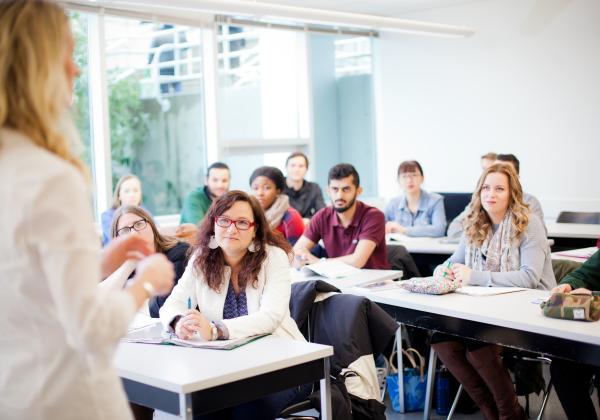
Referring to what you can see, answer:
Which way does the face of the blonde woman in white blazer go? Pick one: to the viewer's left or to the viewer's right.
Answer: to the viewer's right

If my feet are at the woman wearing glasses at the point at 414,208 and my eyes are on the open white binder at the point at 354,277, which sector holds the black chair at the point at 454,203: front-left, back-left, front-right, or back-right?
back-left

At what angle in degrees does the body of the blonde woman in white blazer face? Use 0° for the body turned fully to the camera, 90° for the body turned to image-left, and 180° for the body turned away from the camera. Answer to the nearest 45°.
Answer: approximately 225°

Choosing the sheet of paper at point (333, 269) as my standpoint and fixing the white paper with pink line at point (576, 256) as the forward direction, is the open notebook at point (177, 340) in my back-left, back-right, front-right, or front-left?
back-right

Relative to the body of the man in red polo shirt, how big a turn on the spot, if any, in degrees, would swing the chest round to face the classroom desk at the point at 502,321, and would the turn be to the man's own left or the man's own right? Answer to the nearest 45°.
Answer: approximately 45° to the man's own left

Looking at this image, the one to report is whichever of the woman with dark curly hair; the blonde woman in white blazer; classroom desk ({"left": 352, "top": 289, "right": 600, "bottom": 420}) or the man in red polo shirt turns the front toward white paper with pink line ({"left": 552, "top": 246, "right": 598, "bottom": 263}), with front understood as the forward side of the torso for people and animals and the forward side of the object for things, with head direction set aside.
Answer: the blonde woman in white blazer

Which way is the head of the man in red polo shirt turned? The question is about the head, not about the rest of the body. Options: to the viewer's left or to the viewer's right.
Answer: to the viewer's left

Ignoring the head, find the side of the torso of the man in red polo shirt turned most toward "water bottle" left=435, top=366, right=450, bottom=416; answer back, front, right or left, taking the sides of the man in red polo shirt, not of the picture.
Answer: left

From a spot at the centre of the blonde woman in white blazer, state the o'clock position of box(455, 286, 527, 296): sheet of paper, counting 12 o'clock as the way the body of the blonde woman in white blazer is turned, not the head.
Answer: The sheet of paper is roughly at 12 o'clock from the blonde woman in white blazer.

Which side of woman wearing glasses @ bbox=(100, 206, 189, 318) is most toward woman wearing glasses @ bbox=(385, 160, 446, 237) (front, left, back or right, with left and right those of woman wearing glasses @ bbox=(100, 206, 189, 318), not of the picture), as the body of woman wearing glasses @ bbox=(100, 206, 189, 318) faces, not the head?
back

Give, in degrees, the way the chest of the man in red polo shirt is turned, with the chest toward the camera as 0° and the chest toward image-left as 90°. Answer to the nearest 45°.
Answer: approximately 45°
